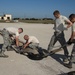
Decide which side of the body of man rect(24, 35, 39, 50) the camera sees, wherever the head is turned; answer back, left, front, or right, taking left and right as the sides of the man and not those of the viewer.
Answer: left
